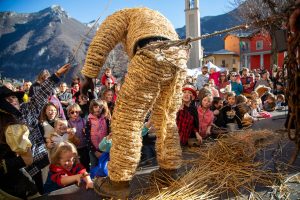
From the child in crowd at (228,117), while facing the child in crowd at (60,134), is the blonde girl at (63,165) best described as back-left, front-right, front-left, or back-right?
front-left

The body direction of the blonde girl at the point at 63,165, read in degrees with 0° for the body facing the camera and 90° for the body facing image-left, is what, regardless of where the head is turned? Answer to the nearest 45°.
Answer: approximately 315°

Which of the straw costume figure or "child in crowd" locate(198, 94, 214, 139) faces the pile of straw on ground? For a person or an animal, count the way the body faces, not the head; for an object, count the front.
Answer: the child in crowd

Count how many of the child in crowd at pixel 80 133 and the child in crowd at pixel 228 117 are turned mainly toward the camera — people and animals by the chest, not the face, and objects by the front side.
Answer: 2

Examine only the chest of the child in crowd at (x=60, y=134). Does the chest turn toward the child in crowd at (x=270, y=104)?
no

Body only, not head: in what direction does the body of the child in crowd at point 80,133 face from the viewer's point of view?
toward the camera

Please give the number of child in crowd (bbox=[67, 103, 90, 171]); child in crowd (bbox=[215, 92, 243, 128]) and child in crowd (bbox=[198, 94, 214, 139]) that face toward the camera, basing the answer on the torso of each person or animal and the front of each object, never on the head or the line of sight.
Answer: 3

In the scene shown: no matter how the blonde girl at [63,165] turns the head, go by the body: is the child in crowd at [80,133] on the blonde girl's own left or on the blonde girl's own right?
on the blonde girl's own left

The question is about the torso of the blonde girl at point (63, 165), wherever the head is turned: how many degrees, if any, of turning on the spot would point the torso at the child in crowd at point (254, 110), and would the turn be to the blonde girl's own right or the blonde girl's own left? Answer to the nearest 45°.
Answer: approximately 90° to the blonde girl's own left

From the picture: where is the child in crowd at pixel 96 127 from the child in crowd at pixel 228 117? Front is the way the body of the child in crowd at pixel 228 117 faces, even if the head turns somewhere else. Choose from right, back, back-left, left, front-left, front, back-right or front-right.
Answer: front-right

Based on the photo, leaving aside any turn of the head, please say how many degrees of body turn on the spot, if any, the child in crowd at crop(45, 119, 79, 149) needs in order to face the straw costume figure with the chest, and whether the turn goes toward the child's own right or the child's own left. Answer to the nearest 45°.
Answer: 0° — they already face it

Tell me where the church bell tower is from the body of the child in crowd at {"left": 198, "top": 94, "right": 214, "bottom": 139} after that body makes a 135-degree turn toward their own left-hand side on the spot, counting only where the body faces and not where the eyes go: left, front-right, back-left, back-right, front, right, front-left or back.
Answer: front-left

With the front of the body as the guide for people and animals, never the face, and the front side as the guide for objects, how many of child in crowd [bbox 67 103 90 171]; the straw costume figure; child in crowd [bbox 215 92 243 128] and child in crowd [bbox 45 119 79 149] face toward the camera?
3
